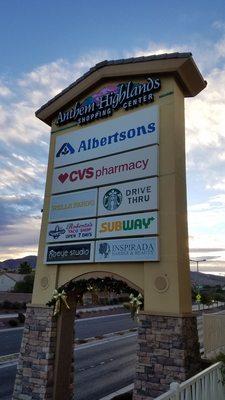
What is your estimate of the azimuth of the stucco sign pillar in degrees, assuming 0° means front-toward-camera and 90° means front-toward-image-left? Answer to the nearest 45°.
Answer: approximately 45°
